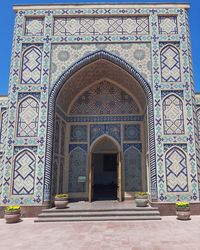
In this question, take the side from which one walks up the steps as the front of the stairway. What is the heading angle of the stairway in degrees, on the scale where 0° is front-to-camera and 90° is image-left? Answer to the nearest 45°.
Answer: approximately 0°

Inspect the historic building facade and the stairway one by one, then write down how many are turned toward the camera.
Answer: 2

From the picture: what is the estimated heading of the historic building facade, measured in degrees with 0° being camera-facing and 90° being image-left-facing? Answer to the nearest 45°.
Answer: approximately 0°
